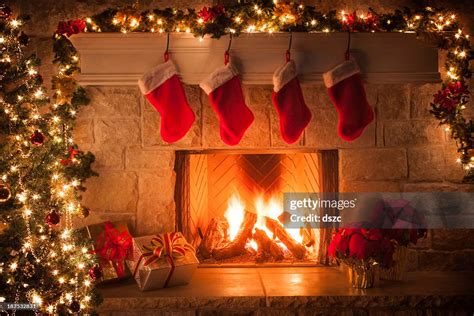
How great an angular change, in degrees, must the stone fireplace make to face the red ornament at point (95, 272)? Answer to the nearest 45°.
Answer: approximately 45° to its right

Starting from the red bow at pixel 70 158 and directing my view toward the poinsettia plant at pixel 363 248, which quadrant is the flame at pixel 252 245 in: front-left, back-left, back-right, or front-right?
front-left

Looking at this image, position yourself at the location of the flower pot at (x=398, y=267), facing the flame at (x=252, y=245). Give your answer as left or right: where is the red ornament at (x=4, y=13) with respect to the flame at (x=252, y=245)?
left

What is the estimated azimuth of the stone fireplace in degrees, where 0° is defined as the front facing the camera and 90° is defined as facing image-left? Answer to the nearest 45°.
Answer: approximately 0°
